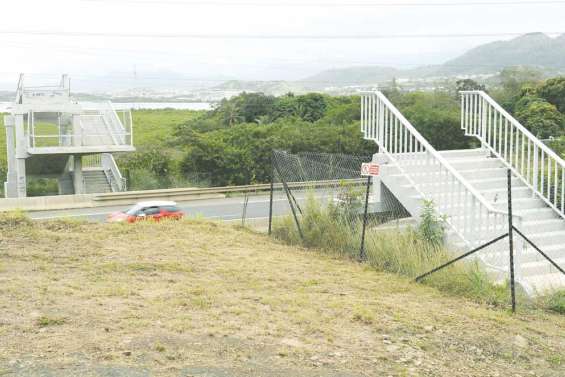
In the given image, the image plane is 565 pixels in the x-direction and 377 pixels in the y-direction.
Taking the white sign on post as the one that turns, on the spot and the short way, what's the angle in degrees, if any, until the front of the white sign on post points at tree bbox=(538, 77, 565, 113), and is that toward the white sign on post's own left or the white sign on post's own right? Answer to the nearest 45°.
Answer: approximately 180°

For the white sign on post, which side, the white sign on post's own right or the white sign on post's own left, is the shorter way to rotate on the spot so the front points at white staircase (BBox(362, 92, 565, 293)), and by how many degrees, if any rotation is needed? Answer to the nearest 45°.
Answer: approximately 135° to the white sign on post's own left

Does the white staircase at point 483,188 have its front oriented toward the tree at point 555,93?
no

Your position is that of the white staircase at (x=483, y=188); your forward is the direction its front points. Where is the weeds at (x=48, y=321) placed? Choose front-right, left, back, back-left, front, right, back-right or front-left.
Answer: right

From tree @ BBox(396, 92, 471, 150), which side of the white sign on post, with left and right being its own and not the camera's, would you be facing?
back

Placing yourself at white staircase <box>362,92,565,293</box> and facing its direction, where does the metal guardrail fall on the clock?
The metal guardrail is roughly at 6 o'clock from the white staircase.

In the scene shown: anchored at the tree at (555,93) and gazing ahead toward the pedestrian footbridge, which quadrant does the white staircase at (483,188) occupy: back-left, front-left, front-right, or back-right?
front-left

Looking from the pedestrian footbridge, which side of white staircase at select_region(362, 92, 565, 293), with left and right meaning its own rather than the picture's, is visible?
back

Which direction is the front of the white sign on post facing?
toward the camera

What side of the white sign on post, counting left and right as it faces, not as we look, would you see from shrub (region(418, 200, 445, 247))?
left

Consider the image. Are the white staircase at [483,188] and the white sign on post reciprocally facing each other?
no

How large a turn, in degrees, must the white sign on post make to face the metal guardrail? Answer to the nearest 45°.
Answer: approximately 135° to its right

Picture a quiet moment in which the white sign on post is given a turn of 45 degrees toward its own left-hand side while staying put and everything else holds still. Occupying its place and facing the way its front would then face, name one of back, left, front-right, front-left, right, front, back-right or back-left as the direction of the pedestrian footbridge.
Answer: back

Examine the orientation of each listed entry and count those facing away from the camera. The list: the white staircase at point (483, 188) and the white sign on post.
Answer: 0

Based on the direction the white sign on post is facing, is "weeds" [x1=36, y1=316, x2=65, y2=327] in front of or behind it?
in front

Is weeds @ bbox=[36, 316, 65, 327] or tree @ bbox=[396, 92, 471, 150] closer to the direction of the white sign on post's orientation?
the weeds
